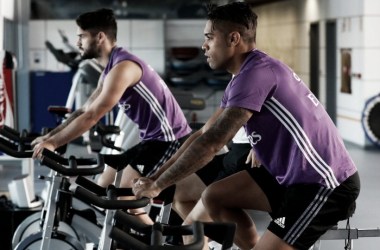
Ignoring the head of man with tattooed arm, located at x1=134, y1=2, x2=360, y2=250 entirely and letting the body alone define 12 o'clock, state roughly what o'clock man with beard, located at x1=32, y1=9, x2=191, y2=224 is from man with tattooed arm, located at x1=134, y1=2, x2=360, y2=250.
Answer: man with beard, located at x1=32, y1=9, x2=191, y2=224 is roughly at 2 o'clock from man with tattooed arm, located at x1=134, y1=2, x2=360, y2=250.

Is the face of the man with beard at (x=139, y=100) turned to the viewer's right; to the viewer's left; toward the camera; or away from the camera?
to the viewer's left

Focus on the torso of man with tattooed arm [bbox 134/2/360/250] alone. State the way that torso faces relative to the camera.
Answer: to the viewer's left

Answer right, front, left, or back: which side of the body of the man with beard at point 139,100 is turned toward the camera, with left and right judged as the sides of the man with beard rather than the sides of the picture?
left

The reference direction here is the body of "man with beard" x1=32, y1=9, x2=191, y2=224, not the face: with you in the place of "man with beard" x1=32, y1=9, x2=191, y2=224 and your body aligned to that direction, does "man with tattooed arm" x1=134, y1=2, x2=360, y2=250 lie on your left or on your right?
on your left

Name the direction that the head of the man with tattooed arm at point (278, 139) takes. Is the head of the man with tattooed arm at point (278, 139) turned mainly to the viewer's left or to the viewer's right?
to the viewer's left

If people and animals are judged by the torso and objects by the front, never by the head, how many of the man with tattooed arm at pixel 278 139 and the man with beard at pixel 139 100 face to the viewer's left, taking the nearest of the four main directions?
2
